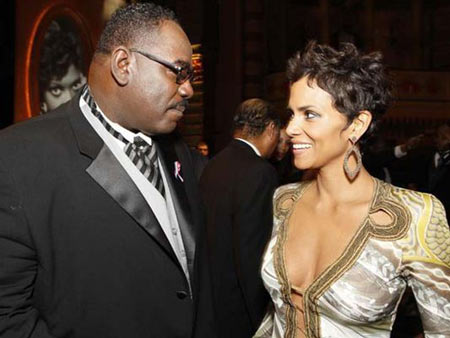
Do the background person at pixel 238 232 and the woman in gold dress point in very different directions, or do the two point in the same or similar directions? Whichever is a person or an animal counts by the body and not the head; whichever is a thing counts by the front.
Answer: very different directions

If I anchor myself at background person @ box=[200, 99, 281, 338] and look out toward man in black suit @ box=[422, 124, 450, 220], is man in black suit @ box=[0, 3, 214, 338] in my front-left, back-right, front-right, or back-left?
back-right

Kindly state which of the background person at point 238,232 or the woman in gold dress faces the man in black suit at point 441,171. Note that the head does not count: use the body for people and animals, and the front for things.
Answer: the background person

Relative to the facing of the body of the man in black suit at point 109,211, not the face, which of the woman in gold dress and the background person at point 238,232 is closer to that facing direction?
the woman in gold dress

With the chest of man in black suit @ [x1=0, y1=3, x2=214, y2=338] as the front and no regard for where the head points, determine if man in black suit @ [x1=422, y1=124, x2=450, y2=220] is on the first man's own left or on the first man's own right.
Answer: on the first man's own left

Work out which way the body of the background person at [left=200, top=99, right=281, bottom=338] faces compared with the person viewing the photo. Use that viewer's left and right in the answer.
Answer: facing away from the viewer and to the right of the viewer

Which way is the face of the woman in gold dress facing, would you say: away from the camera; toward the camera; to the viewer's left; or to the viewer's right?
to the viewer's left

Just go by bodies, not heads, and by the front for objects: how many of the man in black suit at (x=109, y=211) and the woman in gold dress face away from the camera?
0

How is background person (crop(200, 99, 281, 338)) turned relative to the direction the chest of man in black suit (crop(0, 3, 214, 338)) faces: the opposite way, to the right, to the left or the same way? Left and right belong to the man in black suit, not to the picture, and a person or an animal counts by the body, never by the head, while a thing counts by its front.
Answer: to the left
